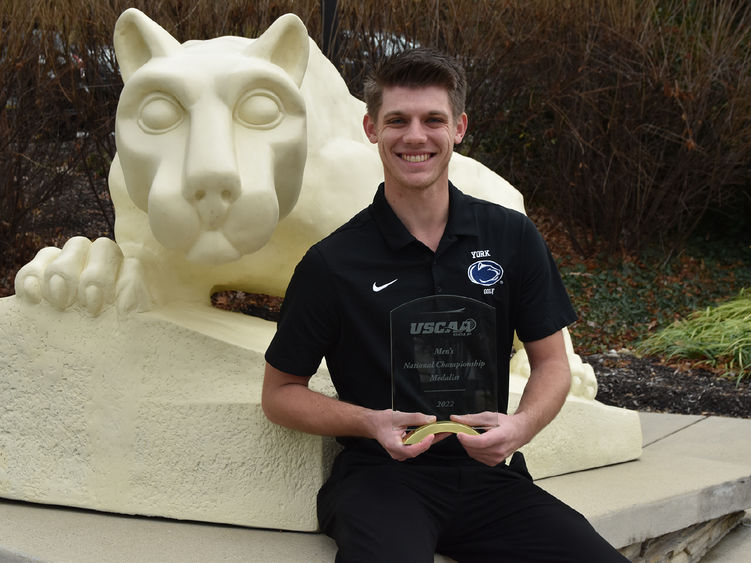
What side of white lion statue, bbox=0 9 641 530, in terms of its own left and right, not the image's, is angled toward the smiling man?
left

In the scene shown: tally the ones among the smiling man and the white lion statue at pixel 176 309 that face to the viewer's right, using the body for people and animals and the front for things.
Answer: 0

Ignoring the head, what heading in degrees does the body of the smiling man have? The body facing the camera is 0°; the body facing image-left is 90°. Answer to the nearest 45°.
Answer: approximately 0°

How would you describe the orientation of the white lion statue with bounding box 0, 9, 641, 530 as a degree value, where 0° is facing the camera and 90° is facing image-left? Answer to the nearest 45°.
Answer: approximately 45°
